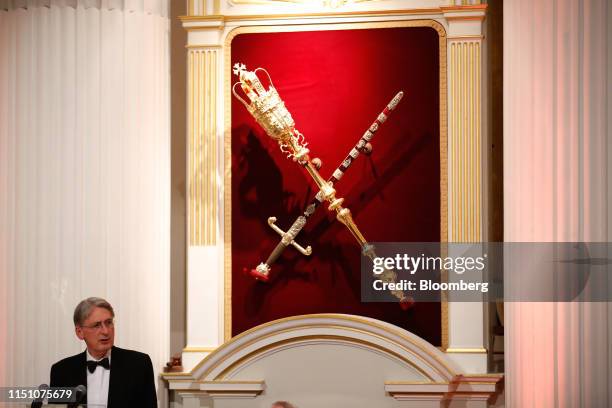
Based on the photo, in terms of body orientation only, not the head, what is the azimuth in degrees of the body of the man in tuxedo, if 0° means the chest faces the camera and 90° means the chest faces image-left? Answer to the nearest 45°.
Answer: approximately 0°

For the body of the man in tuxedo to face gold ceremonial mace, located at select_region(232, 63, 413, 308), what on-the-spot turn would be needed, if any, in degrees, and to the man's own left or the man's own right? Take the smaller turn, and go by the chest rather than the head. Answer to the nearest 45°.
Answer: approximately 135° to the man's own left

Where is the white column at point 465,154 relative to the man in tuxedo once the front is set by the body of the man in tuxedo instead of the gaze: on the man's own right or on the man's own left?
on the man's own left

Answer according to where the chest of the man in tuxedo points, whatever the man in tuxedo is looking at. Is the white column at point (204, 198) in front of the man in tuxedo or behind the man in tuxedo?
behind
